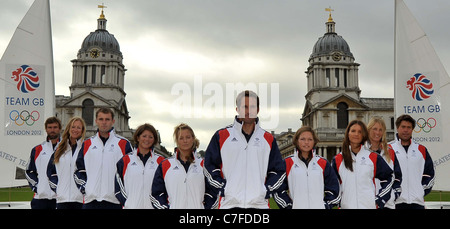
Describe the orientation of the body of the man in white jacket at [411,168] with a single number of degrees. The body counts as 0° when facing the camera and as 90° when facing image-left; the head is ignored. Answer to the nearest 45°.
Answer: approximately 0°

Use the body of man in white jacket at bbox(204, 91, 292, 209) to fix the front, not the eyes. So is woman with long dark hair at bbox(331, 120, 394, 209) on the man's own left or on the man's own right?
on the man's own left

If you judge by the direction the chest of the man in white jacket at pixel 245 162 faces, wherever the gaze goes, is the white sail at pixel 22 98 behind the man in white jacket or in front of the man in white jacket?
behind

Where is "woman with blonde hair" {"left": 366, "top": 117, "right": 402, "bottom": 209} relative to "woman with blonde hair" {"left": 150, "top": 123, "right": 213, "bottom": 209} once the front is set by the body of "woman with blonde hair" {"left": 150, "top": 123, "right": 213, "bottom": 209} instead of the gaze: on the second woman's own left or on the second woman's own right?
on the second woman's own left

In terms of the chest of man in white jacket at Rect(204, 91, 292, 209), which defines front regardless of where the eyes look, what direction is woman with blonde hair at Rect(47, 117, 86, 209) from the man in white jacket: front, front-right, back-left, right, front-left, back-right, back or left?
back-right
